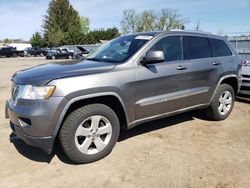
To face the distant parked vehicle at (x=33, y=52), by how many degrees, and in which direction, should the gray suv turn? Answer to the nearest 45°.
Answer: approximately 135° to its right

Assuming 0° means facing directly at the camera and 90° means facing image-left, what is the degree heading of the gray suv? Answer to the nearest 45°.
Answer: approximately 45°

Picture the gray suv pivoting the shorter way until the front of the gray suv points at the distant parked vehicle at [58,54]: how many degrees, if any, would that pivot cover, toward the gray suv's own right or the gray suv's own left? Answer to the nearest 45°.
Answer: approximately 135° to the gray suv's own right

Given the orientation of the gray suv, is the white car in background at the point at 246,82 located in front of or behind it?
behind

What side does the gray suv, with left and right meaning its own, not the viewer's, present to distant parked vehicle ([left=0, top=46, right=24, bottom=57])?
right

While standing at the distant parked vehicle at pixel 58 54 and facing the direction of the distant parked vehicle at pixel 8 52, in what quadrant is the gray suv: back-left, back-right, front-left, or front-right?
back-left
